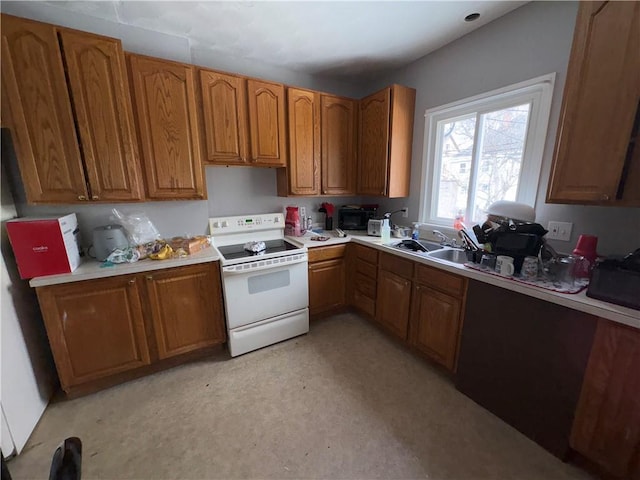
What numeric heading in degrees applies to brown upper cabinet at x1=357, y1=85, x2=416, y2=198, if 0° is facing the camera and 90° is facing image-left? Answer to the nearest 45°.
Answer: approximately 45°

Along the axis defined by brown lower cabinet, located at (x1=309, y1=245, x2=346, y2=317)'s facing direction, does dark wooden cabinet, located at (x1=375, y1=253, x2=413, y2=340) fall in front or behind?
in front

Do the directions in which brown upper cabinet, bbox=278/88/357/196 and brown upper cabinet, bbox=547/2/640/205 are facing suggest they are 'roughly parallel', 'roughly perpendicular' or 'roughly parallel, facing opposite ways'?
roughly perpendicular

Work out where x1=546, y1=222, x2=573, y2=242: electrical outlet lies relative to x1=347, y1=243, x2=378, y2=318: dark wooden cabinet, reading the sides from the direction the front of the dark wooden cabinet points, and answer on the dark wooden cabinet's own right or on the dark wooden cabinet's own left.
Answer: on the dark wooden cabinet's own left

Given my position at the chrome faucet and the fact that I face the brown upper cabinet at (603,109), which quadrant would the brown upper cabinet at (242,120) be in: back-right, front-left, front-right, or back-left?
back-right

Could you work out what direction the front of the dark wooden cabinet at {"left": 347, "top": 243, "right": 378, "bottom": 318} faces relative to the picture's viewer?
facing the viewer and to the left of the viewer

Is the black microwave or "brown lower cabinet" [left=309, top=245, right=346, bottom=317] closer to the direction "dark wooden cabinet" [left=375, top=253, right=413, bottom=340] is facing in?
the brown lower cabinet

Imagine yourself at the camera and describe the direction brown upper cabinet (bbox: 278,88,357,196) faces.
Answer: facing the viewer and to the right of the viewer

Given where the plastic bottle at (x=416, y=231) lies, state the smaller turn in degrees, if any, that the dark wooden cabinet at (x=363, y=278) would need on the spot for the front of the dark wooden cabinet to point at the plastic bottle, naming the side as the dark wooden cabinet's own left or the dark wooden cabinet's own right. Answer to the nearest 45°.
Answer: approximately 135° to the dark wooden cabinet's own left

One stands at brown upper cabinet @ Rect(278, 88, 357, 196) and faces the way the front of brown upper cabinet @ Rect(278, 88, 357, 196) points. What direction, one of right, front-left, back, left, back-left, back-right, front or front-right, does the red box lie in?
right

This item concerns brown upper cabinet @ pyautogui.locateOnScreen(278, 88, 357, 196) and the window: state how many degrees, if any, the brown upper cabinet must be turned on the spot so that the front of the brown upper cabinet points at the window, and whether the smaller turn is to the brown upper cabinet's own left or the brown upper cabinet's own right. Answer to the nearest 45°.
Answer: approximately 45° to the brown upper cabinet's own left

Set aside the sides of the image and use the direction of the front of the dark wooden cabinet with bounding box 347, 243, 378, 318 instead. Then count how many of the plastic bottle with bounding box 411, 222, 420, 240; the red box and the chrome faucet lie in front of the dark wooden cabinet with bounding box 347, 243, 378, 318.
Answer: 1

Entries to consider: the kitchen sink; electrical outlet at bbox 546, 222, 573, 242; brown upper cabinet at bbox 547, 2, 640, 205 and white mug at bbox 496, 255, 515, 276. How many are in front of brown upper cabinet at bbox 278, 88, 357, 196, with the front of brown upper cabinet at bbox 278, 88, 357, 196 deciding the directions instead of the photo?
4

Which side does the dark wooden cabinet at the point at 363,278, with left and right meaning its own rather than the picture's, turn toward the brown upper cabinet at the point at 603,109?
left
